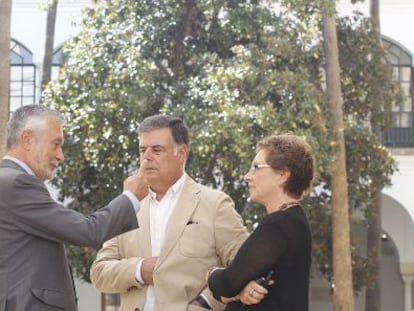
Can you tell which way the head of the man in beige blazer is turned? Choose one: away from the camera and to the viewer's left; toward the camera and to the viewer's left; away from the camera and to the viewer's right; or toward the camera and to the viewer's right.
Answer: toward the camera and to the viewer's left

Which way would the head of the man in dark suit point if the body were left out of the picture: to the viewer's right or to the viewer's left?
to the viewer's right

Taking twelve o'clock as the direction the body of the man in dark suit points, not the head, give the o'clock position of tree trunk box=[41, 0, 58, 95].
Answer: The tree trunk is roughly at 9 o'clock from the man in dark suit.

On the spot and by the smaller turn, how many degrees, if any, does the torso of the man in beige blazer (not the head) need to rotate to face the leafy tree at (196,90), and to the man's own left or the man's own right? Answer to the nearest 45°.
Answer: approximately 135° to the man's own right

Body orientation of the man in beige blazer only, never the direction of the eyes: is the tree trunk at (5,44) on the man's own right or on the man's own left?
on the man's own right

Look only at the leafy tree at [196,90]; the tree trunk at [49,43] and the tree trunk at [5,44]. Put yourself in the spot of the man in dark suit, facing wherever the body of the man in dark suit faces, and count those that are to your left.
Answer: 3

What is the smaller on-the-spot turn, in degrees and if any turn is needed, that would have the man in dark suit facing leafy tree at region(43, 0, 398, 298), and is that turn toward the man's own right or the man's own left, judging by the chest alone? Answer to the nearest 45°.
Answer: approximately 90° to the man's own left

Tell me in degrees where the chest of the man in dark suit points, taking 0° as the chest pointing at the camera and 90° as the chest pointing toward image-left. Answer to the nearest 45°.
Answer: approximately 270°

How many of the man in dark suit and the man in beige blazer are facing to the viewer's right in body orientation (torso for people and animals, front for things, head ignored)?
1

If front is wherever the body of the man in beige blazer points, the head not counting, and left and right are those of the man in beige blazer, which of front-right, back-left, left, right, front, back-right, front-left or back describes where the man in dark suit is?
front
